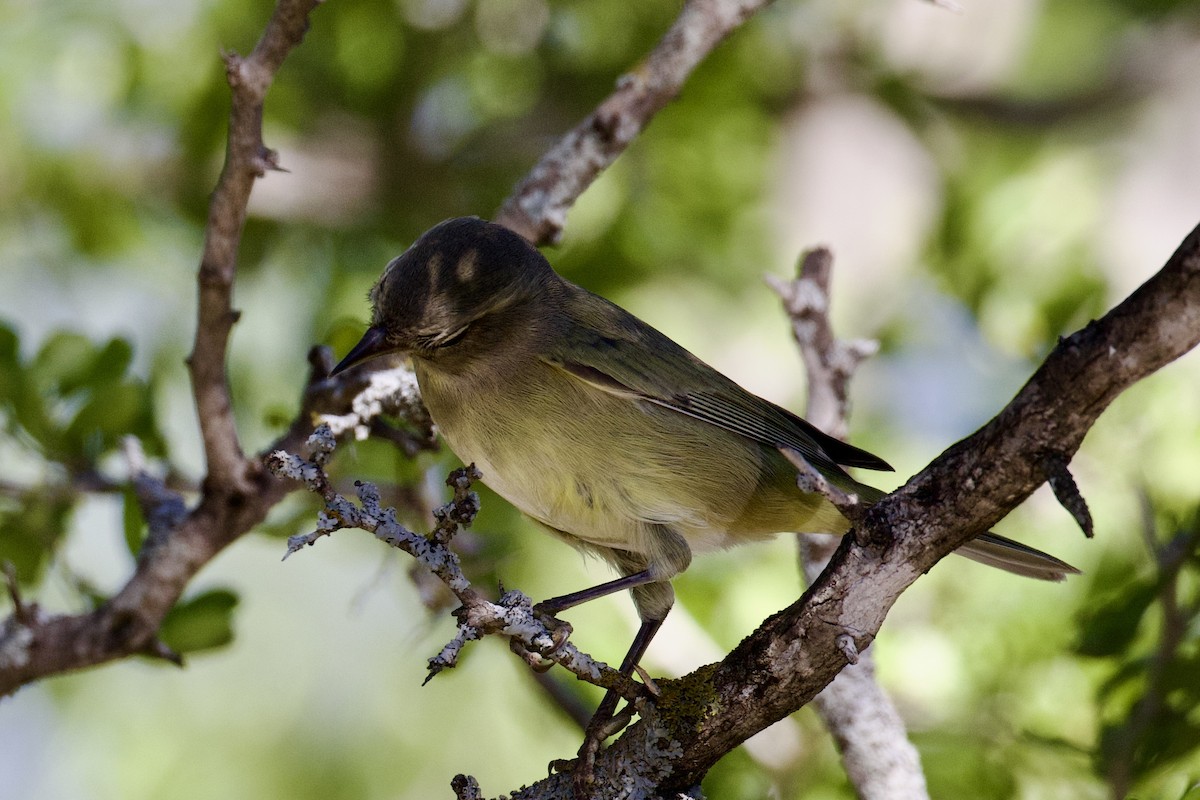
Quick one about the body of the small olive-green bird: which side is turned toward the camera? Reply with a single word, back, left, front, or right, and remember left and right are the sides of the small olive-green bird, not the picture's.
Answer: left

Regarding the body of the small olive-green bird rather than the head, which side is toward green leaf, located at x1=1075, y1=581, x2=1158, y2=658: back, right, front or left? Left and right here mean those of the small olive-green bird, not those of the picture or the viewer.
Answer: back

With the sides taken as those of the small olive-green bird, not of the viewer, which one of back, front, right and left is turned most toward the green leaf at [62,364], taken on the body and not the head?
front

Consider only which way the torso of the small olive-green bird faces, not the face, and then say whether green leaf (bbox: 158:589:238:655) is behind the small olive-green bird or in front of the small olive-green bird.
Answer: in front

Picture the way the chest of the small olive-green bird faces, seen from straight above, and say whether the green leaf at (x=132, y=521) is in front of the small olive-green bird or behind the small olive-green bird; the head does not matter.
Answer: in front
